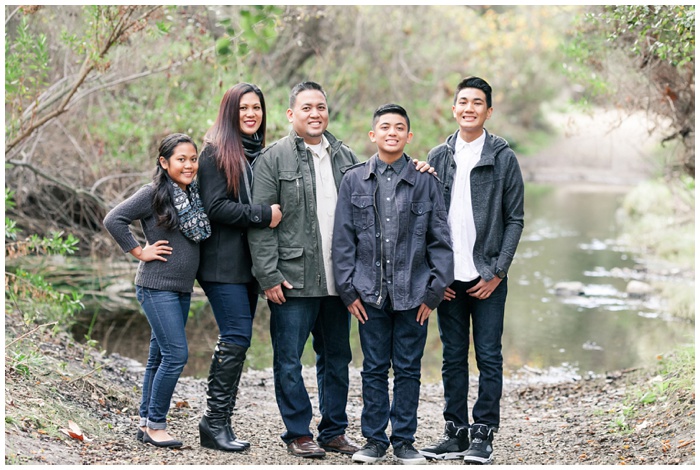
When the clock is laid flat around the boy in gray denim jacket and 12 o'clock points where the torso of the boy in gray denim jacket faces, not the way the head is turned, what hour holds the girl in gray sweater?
The girl in gray sweater is roughly at 3 o'clock from the boy in gray denim jacket.

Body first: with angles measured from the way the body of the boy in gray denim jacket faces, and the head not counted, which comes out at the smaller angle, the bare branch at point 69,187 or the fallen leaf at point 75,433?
the fallen leaf

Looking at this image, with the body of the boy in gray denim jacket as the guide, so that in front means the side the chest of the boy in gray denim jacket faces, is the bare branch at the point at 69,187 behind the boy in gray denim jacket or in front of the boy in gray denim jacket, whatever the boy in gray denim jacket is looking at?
behind

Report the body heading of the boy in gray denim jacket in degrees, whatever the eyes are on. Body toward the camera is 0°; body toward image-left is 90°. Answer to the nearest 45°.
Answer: approximately 0°

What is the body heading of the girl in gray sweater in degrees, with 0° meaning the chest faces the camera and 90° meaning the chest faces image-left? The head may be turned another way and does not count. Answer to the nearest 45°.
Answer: approximately 315°

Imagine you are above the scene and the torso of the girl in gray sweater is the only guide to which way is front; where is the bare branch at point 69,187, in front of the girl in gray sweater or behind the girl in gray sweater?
behind

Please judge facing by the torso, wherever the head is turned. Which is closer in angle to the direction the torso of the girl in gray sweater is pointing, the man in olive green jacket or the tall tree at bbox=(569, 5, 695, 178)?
the man in olive green jacket

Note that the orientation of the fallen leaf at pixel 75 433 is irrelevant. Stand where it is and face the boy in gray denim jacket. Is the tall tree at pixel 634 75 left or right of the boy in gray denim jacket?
left
